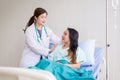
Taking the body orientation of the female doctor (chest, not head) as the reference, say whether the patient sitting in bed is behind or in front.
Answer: in front

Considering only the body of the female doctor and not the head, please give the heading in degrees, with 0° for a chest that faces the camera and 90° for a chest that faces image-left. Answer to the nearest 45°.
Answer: approximately 315°

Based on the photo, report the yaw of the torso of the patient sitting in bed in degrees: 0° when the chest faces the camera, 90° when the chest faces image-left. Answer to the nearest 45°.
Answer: approximately 45°

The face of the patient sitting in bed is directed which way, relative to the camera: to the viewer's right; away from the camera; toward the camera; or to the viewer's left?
to the viewer's left

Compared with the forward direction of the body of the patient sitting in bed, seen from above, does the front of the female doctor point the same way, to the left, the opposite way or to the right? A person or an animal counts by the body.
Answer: to the left

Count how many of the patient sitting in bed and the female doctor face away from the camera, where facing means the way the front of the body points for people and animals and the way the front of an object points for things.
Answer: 0

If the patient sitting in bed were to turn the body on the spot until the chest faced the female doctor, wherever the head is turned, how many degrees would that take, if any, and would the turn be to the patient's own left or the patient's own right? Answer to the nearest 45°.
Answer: approximately 90° to the patient's own right
